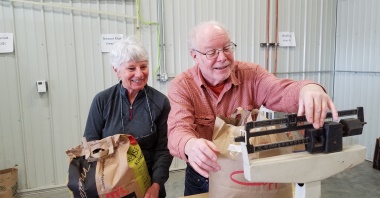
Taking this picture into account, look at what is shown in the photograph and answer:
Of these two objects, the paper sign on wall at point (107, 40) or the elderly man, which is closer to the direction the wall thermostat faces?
the elderly man

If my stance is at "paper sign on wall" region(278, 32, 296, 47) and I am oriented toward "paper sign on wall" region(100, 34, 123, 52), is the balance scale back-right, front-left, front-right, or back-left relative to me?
front-left

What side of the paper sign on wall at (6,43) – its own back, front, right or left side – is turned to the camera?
front

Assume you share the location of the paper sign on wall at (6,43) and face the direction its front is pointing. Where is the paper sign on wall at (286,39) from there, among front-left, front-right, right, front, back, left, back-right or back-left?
left

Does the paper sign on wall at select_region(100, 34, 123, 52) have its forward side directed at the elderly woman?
yes

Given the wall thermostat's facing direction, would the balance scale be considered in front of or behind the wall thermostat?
in front

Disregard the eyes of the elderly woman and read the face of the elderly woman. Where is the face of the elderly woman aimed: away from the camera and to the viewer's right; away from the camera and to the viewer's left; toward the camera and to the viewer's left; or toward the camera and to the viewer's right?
toward the camera and to the viewer's right

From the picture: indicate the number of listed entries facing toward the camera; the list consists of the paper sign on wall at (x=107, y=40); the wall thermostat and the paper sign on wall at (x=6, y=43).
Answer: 3

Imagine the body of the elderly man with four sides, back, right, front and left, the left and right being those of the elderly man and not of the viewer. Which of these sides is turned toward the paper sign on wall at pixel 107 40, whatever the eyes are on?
back

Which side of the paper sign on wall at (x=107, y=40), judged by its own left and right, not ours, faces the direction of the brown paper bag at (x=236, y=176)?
front

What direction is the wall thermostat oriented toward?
toward the camera
